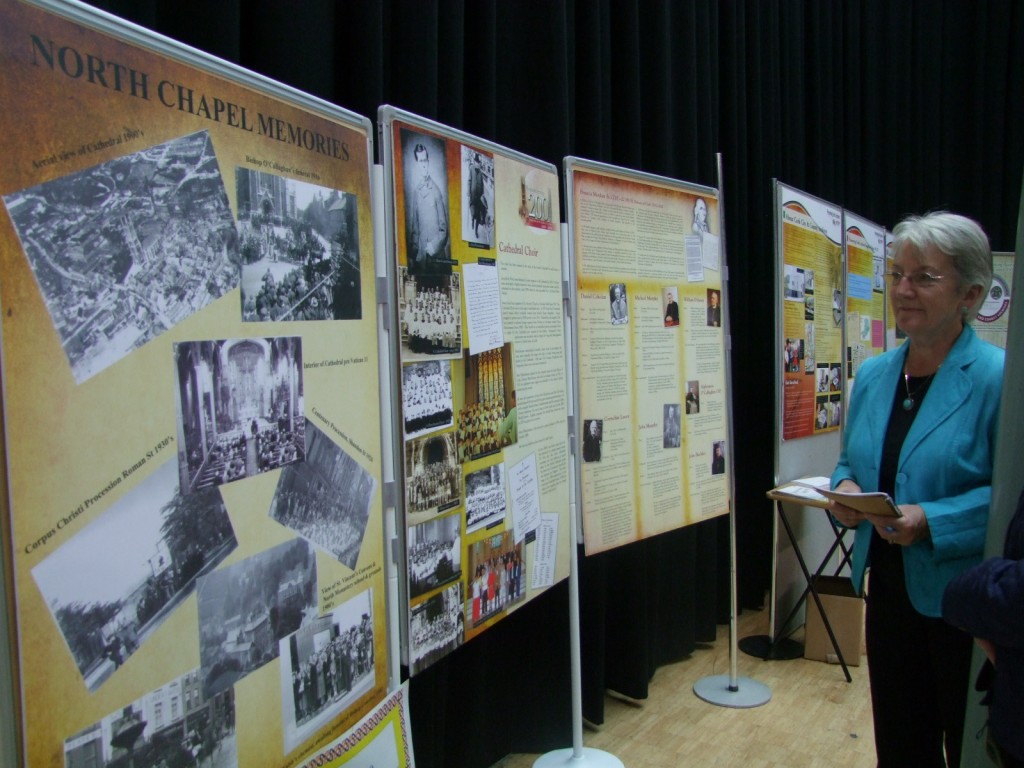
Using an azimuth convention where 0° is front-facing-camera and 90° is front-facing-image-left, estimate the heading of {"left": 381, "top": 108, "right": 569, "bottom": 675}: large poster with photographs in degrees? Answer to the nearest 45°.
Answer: approximately 315°

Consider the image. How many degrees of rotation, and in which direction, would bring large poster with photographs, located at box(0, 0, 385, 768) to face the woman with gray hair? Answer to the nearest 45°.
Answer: approximately 45° to its left

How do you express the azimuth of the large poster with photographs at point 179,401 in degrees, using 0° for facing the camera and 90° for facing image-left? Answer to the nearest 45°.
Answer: approximately 315°

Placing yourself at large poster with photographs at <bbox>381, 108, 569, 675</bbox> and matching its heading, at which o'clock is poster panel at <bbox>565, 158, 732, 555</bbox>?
The poster panel is roughly at 9 o'clock from the large poster with photographs.

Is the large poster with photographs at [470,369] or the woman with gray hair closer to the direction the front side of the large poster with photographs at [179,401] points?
the woman with gray hair

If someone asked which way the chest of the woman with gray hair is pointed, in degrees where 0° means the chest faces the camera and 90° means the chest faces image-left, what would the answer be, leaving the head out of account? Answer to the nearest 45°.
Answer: approximately 45°

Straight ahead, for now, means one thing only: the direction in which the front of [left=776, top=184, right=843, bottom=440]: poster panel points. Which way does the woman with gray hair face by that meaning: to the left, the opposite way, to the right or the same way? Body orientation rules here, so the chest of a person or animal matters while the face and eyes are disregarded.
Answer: to the right

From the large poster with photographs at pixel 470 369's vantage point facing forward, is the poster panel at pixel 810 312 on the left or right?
on its left

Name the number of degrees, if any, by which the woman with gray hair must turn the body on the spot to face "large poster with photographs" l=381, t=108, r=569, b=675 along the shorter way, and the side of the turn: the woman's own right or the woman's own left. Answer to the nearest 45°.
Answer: approximately 45° to the woman's own right
